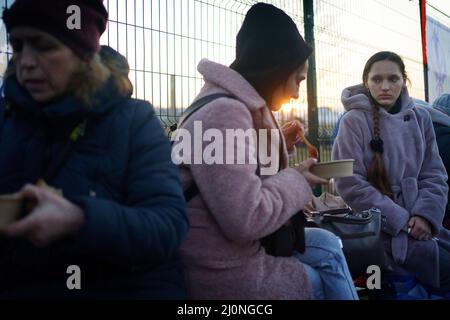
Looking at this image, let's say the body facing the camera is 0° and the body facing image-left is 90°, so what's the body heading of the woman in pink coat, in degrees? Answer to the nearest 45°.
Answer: approximately 270°
